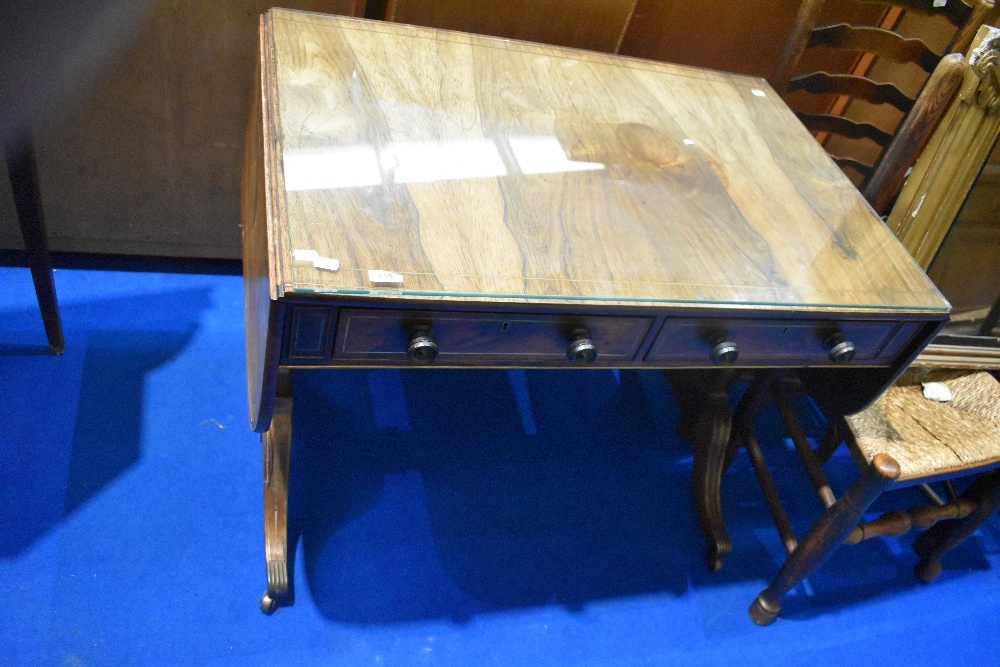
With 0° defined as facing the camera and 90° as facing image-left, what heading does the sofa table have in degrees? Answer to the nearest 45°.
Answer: approximately 0°
